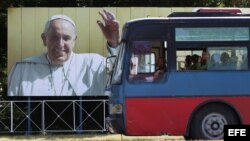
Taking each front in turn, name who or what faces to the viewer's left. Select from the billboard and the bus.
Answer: the bus

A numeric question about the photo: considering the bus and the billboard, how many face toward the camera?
1

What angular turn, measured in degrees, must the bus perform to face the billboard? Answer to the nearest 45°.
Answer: approximately 45° to its right

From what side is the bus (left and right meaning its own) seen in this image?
left

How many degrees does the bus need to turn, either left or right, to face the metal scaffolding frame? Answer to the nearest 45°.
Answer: approximately 45° to its right

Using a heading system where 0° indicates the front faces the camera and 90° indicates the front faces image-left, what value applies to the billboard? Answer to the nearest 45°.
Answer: approximately 0°

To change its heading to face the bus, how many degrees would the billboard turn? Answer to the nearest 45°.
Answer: approximately 45° to its left

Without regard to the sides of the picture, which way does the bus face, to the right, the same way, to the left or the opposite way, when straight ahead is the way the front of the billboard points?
to the right
